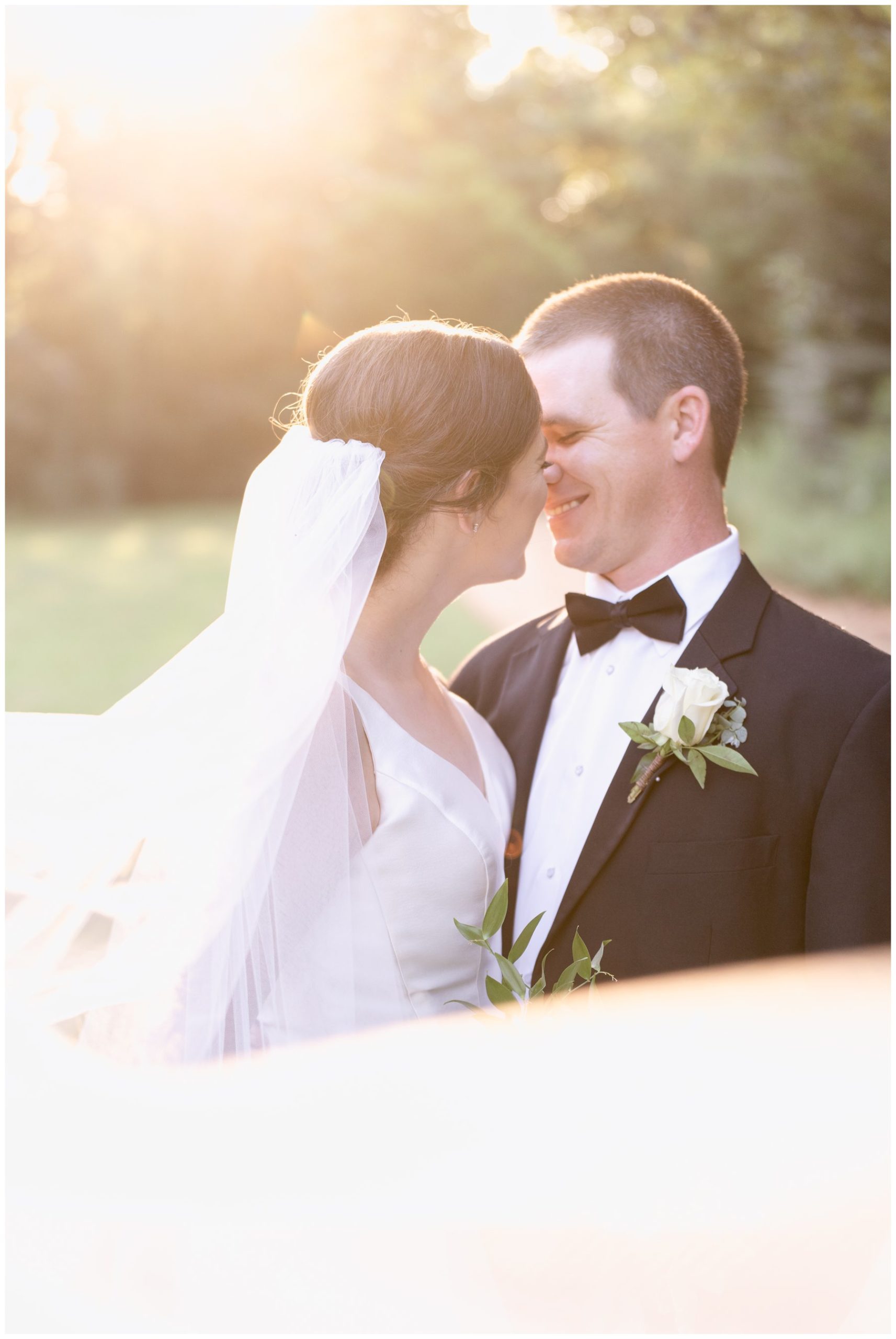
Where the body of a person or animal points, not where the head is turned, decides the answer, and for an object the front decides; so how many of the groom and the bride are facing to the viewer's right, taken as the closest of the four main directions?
1

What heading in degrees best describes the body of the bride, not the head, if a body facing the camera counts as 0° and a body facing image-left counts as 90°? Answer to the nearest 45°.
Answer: approximately 270°

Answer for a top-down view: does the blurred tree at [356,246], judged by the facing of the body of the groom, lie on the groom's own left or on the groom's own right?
on the groom's own right

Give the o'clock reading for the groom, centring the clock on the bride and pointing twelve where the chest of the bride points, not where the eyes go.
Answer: The groom is roughly at 11 o'clock from the bride.

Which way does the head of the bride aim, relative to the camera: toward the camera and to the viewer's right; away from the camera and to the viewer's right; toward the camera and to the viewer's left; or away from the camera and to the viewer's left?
away from the camera and to the viewer's right

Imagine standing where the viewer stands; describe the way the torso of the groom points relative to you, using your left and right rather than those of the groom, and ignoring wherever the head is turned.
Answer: facing the viewer and to the left of the viewer

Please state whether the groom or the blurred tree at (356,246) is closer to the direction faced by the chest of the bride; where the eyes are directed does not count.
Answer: the groom

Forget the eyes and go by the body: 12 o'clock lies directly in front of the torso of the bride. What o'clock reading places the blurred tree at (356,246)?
The blurred tree is roughly at 9 o'clock from the bride.
